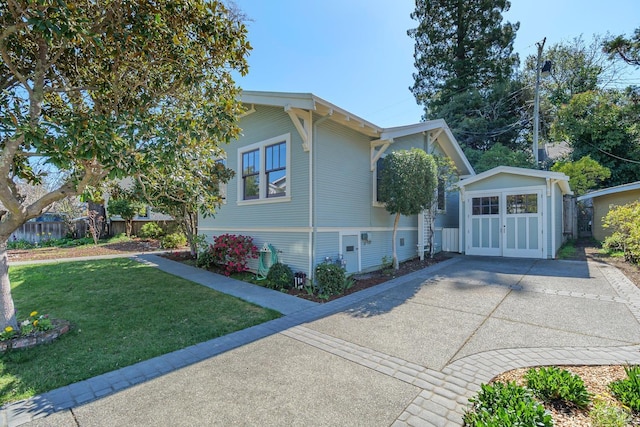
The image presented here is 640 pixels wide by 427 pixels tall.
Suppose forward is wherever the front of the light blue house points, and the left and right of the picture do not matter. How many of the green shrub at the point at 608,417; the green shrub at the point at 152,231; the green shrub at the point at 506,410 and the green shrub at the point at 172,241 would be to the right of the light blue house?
2

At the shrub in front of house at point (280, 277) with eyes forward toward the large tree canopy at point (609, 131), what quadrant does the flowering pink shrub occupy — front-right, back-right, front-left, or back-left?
back-left

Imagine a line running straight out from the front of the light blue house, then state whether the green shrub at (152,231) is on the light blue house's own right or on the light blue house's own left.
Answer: on the light blue house's own right

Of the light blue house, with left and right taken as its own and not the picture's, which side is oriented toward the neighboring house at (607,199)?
back

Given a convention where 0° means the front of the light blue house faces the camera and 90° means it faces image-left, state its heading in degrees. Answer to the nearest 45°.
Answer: approximately 45°

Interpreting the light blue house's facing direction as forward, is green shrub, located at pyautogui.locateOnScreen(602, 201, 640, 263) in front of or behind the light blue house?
behind

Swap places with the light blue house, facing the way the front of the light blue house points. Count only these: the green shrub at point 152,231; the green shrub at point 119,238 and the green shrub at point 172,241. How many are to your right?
3

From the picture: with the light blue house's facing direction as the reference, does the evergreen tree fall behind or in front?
behind

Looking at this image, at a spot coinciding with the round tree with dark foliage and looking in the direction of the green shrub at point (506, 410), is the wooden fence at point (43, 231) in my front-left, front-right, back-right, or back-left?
back-right

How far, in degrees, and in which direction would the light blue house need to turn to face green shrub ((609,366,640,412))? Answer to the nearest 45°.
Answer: approximately 90° to its left

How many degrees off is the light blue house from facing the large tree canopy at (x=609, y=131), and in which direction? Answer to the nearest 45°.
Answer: approximately 180°
